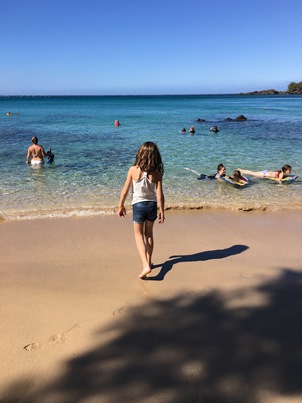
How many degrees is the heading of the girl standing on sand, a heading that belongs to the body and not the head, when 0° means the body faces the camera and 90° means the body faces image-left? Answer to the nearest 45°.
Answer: approximately 180°

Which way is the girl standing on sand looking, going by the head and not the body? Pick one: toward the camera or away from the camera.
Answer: away from the camera
